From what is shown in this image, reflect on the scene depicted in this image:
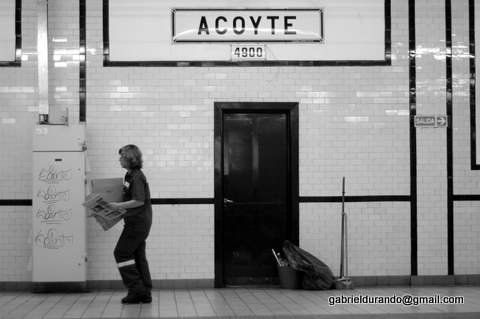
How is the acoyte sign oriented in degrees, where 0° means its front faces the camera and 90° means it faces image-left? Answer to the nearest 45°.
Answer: approximately 0°

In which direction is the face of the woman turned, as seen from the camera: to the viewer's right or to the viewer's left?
to the viewer's left

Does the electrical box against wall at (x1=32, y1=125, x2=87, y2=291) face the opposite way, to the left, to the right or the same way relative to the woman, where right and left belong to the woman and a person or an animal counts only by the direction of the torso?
to the left

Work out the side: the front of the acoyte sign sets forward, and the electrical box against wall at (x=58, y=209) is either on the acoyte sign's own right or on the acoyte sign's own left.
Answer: on the acoyte sign's own right

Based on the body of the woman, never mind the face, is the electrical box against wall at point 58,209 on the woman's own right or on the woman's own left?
on the woman's own right

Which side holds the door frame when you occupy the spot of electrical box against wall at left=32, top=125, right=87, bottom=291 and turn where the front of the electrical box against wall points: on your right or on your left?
on your left
